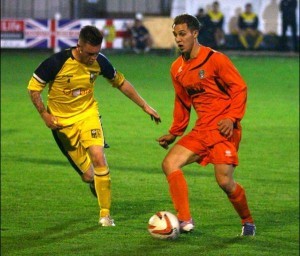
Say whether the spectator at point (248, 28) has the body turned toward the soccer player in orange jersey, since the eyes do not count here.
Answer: yes

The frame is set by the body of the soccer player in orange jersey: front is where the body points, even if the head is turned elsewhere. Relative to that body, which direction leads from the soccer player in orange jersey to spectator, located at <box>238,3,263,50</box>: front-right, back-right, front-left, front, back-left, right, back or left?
back-right

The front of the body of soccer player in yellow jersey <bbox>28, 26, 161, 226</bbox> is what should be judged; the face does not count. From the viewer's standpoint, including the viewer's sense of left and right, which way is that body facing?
facing the viewer and to the right of the viewer

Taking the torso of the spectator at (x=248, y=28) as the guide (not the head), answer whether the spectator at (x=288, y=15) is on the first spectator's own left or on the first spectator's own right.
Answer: on the first spectator's own left

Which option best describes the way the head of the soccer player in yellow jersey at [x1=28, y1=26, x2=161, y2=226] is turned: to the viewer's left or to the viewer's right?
to the viewer's right

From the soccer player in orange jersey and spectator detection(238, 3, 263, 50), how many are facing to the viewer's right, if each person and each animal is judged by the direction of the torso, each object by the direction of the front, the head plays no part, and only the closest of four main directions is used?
0

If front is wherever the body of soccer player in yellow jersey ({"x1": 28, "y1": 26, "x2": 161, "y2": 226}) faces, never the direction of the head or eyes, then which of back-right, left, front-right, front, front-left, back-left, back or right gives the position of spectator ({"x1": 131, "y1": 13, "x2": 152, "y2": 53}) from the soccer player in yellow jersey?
back-left

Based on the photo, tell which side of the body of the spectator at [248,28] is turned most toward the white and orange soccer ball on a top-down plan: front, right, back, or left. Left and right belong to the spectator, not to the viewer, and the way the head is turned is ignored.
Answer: front

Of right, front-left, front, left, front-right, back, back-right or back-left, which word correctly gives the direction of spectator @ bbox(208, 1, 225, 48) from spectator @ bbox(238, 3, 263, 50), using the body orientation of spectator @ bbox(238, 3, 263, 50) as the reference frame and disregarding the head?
right

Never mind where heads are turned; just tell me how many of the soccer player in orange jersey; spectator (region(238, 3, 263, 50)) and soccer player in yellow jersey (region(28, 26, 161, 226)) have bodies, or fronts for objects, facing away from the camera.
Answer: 0

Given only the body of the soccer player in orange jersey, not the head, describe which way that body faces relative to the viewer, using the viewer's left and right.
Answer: facing the viewer and to the left of the viewer

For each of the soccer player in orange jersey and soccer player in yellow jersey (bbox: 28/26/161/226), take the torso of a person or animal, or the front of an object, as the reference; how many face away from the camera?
0

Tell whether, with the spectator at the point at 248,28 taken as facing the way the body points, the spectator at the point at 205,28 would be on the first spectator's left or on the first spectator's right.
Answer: on the first spectator's right

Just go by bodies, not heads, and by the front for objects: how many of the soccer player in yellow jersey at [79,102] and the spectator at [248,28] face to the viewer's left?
0

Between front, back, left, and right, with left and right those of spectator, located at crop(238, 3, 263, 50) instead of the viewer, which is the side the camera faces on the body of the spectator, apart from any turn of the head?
front
